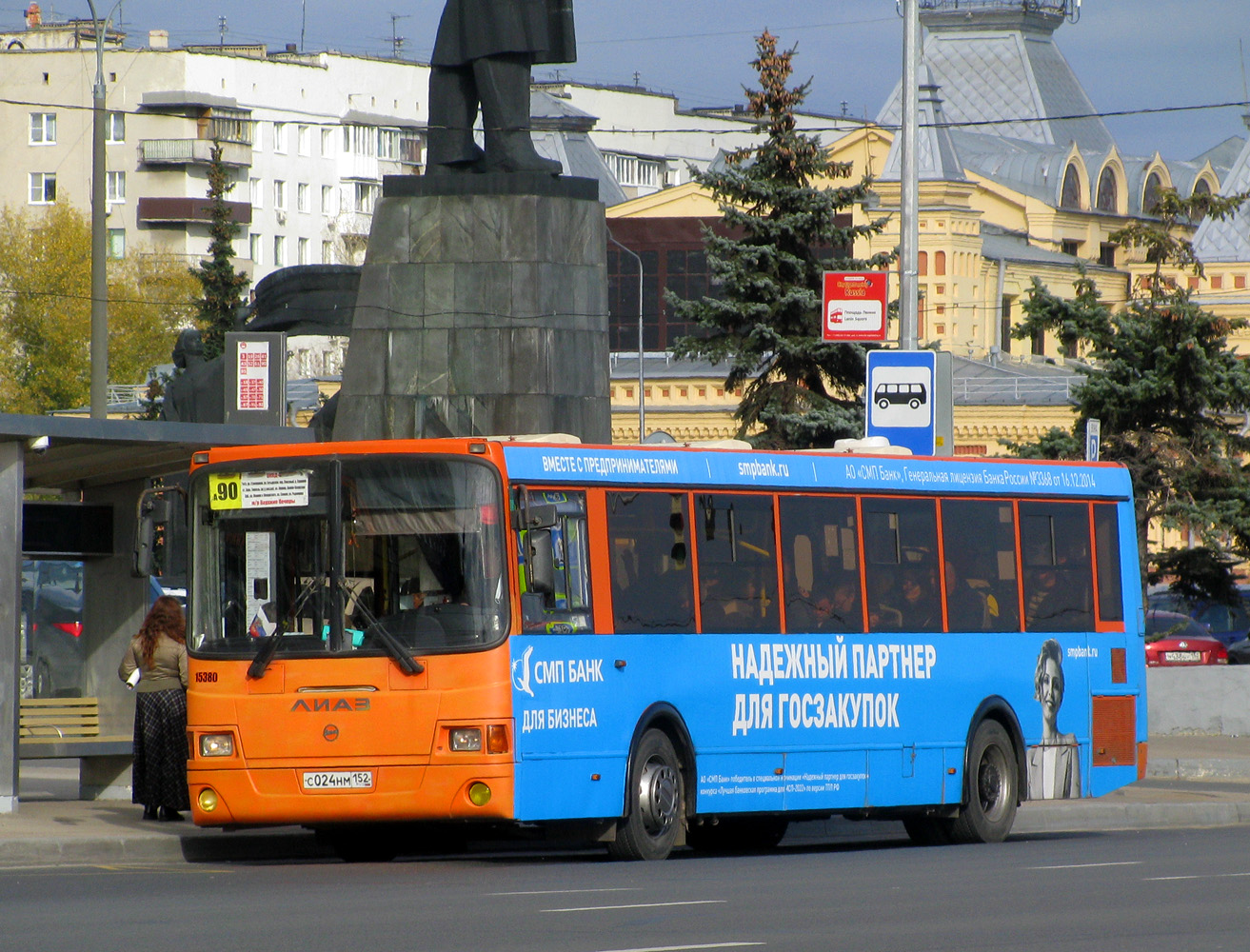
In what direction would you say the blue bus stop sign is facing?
toward the camera

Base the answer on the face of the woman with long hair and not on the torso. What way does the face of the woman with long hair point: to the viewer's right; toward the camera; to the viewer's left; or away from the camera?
away from the camera

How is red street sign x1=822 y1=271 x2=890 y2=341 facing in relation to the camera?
toward the camera

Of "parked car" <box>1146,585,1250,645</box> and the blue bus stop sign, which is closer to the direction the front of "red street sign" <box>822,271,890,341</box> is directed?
the blue bus stop sign

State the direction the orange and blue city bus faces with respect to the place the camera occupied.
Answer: facing the viewer and to the left of the viewer

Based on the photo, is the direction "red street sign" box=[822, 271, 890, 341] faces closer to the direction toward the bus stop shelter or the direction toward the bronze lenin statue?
the bus stop shelter

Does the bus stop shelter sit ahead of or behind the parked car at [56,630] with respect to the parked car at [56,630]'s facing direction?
behind

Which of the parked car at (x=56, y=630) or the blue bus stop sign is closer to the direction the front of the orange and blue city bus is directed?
the parked car

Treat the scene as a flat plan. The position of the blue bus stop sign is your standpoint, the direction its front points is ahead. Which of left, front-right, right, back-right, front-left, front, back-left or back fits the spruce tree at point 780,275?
back

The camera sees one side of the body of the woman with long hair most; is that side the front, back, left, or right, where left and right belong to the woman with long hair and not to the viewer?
back

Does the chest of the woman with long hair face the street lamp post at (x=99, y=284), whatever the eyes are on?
yes
